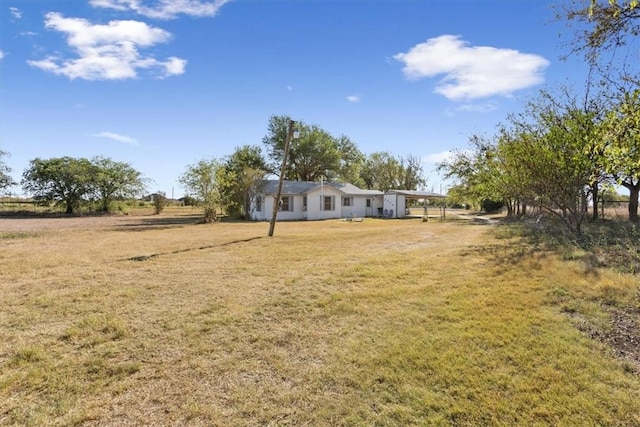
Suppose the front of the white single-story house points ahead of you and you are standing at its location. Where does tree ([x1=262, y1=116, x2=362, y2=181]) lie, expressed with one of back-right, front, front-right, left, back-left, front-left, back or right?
back

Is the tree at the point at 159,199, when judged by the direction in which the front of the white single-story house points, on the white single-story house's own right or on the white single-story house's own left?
on the white single-story house's own right

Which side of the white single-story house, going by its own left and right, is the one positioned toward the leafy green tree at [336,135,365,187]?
back

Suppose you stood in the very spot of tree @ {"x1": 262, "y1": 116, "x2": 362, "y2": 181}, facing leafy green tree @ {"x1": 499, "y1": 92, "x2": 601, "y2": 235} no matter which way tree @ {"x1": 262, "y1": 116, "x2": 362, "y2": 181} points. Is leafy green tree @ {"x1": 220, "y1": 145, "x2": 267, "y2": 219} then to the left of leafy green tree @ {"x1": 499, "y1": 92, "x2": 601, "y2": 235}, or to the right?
right

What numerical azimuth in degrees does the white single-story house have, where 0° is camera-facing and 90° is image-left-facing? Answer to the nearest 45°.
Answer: approximately 0°
